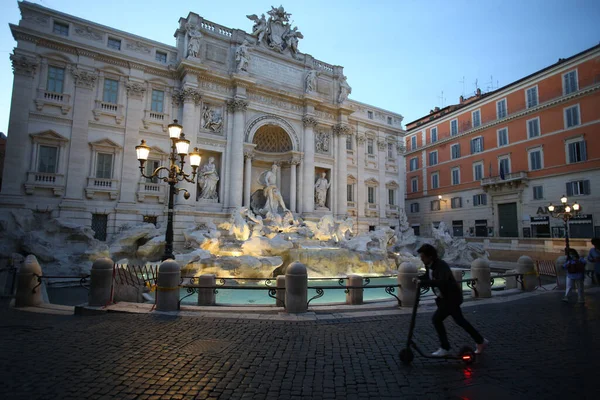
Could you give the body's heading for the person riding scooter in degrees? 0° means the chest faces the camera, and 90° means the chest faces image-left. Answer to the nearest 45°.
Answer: approximately 90°

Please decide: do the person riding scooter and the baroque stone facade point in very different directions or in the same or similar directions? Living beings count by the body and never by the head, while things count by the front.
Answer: very different directions

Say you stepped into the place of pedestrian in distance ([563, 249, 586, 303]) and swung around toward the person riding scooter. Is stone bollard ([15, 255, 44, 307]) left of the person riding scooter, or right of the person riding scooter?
right

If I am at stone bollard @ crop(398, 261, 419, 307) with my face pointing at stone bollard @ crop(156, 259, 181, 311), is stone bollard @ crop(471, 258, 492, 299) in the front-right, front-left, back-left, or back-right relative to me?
back-right

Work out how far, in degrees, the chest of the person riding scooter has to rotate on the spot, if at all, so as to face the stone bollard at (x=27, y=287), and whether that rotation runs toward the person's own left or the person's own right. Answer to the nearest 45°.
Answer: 0° — they already face it

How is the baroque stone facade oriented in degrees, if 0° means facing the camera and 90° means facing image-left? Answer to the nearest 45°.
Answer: approximately 315°

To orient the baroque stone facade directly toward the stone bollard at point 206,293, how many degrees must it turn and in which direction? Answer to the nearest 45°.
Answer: approximately 45° to its right

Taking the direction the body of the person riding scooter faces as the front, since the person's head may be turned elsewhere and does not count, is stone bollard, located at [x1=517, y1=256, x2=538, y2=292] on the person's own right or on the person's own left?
on the person's own right

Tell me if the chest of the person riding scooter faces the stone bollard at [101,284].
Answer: yes

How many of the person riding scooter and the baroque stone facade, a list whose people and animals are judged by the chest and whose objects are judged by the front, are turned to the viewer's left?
1
